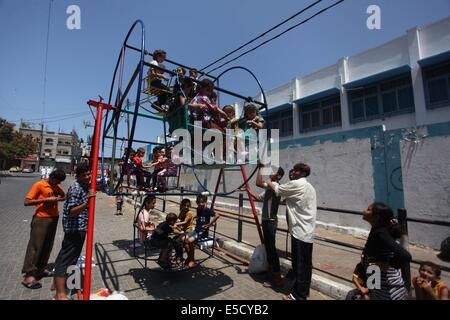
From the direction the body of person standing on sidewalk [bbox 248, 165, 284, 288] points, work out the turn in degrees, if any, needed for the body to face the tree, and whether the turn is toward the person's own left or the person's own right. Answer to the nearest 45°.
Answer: approximately 45° to the person's own right

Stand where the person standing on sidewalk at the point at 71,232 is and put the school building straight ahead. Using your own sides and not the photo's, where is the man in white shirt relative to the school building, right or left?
right

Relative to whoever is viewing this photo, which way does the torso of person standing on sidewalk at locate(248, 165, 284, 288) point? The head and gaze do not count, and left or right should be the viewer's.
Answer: facing to the left of the viewer

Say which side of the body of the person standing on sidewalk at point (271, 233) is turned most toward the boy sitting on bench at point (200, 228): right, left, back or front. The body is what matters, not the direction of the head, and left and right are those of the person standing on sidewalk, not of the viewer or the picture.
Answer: front

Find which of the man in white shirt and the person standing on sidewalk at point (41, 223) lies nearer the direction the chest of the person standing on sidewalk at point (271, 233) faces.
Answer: the person standing on sidewalk

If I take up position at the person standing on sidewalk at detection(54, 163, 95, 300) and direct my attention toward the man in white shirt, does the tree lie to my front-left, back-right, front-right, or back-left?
back-left

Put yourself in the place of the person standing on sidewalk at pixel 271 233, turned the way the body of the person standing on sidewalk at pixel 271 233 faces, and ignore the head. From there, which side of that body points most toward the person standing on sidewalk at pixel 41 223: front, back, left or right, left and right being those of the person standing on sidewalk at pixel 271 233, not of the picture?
front

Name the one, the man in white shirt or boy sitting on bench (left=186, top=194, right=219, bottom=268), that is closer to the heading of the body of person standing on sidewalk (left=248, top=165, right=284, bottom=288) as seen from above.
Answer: the boy sitting on bench

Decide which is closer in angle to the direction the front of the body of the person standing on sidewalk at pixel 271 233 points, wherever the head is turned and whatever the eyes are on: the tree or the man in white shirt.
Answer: the tree

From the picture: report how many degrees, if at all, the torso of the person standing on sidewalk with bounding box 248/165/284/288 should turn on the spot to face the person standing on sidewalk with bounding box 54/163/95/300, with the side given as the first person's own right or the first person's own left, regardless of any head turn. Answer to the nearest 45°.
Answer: approximately 45° to the first person's own left

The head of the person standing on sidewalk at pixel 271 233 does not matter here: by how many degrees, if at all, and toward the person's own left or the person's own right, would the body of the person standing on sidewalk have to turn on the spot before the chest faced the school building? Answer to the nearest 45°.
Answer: approximately 135° to the person's own right
